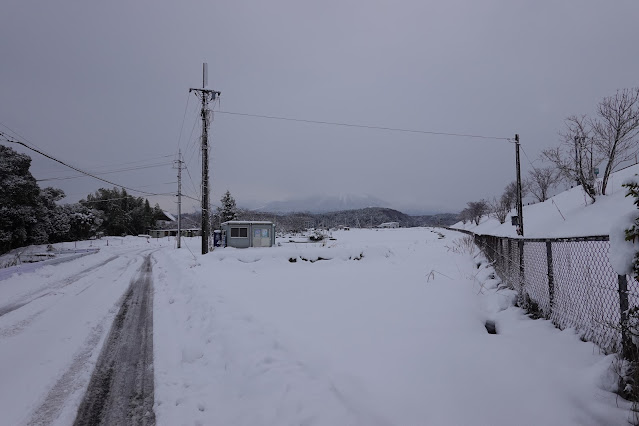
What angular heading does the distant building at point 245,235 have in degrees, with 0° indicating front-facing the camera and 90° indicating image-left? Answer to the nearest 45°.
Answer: approximately 0°

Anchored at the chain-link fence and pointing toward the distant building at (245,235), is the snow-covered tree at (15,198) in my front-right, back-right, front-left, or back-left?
front-left

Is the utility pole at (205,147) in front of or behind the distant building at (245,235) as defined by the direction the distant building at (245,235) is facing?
in front

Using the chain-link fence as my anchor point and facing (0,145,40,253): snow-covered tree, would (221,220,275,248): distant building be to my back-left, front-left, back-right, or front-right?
front-right

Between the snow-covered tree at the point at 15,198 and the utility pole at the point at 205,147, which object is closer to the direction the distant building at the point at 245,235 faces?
the utility pole

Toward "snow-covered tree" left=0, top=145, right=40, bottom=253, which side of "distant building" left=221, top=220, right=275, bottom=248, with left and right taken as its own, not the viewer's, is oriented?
right

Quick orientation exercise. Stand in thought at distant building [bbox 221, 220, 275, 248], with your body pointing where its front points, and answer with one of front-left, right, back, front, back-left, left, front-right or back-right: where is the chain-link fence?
front
